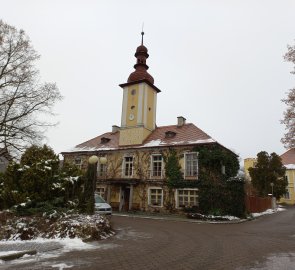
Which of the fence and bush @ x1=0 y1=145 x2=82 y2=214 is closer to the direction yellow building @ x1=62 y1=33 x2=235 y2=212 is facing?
the bush

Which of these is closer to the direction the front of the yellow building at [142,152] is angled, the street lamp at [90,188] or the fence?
the street lamp

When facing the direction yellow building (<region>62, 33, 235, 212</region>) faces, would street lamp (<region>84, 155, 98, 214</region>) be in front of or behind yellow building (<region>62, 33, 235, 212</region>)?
in front

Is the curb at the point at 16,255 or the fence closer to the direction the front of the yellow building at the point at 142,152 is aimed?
the curb

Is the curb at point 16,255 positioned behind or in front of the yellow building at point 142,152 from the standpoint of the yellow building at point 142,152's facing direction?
in front

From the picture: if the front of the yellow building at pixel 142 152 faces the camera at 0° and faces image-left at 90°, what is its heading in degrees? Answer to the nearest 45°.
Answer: approximately 45°
